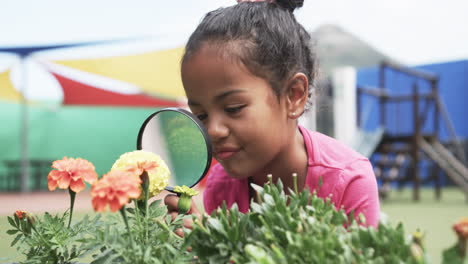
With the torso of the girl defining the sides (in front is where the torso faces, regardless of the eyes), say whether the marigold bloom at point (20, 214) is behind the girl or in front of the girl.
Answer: in front

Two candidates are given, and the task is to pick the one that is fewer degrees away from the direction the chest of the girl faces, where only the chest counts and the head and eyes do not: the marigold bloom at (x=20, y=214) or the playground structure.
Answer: the marigold bloom

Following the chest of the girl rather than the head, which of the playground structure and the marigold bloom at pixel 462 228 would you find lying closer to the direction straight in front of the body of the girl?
the marigold bloom

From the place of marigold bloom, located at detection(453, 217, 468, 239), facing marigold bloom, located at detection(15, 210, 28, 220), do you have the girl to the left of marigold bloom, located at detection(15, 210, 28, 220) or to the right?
right

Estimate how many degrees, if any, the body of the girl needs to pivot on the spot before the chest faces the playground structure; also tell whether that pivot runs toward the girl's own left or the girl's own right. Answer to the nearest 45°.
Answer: approximately 135° to the girl's own right

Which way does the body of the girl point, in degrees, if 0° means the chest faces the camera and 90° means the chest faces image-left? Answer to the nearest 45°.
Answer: approximately 45°

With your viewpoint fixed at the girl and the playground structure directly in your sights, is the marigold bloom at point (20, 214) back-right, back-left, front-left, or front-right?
back-left

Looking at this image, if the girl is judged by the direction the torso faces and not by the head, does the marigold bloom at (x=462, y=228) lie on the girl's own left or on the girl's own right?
on the girl's own left
